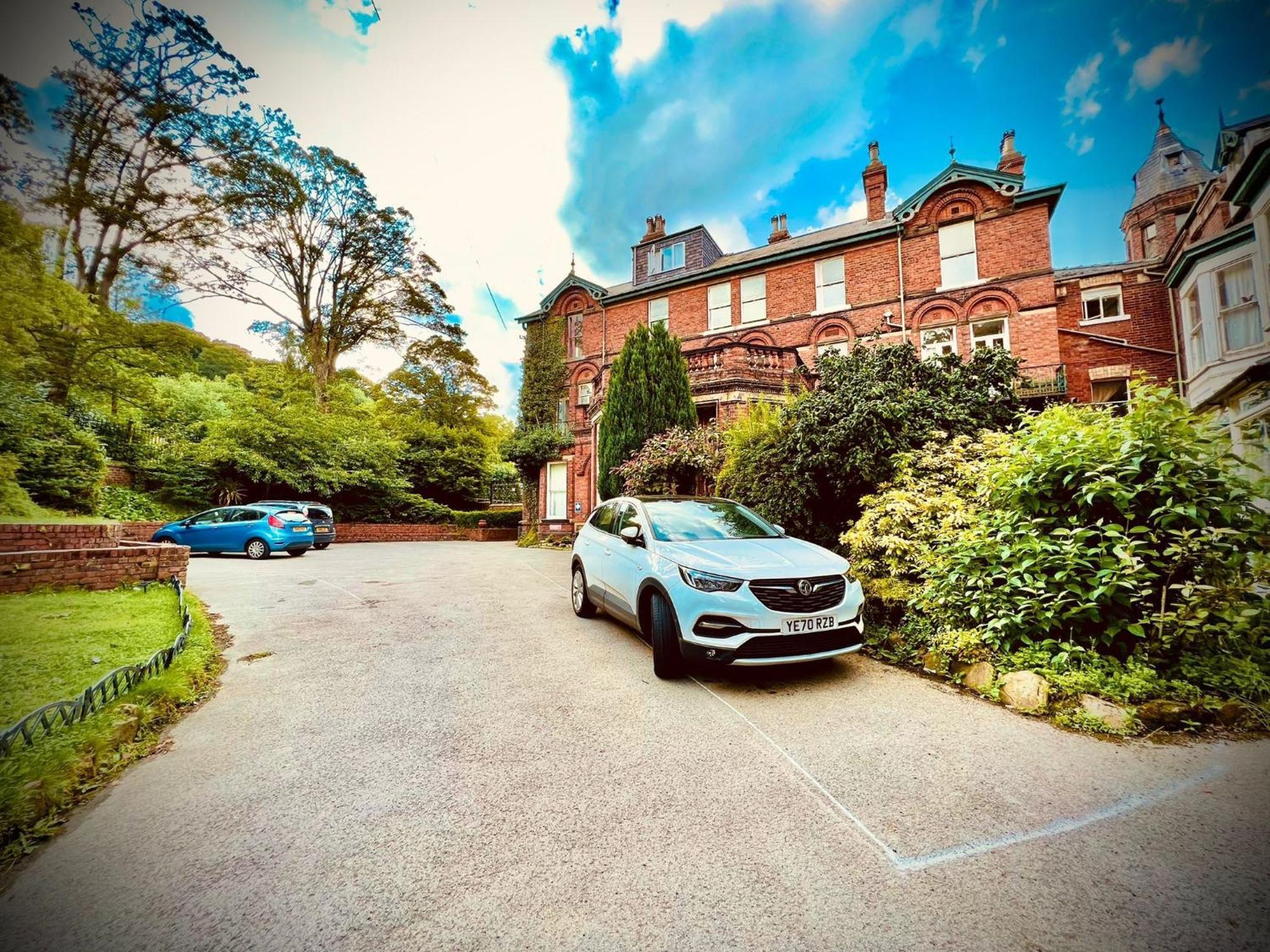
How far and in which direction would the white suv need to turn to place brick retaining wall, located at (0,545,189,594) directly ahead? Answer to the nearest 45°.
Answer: approximately 135° to its right

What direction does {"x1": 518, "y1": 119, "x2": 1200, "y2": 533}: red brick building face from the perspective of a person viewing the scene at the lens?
facing the viewer and to the left of the viewer

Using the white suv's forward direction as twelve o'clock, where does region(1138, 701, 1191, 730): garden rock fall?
The garden rock is roughly at 11 o'clock from the white suv.

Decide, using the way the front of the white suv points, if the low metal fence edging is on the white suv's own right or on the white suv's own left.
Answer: on the white suv's own right

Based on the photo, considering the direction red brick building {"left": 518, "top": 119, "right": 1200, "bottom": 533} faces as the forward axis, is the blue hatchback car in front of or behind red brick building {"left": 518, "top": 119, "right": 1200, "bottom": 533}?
in front

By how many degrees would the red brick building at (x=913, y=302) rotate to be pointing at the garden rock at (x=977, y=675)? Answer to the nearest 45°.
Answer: approximately 45° to its left

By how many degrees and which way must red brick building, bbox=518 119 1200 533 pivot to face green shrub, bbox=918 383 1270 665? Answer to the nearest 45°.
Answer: approximately 45° to its left

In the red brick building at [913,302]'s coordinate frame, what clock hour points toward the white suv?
The white suv is roughly at 11 o'clock from the red brick building.

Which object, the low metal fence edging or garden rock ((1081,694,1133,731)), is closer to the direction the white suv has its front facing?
the garden rock

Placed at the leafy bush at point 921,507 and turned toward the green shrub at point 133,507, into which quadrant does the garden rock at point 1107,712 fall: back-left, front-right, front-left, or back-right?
back-left

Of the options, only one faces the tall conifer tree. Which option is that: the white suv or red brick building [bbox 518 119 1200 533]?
the red brick building

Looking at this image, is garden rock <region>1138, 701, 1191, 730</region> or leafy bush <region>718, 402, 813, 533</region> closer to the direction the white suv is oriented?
the garden rock

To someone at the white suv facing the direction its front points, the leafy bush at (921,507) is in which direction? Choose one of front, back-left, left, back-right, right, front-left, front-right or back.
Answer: left

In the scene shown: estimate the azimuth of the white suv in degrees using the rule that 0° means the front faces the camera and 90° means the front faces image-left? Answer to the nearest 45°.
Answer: approximately 315°

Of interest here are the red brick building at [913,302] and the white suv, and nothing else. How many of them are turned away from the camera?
0
